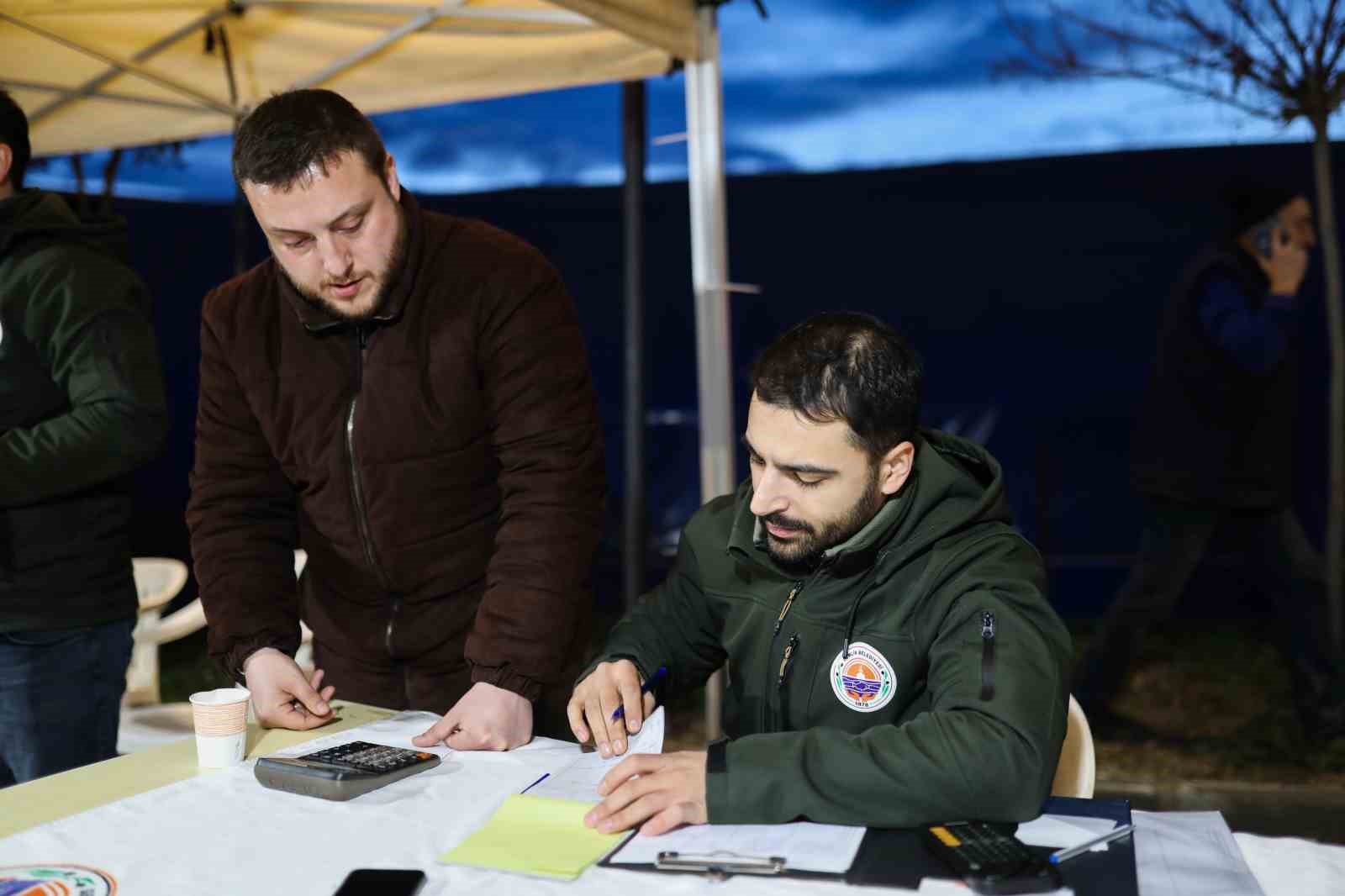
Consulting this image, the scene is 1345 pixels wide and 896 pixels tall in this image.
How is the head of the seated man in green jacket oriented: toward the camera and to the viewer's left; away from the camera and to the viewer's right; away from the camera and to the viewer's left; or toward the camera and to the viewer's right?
toward the camera and to the viewer's left

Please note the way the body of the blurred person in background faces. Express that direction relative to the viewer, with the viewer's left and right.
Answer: facing to the right of the viewer

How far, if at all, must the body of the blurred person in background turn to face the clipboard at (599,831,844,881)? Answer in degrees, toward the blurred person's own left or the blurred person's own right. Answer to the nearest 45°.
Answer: approximately 90° to the blurred person's own right

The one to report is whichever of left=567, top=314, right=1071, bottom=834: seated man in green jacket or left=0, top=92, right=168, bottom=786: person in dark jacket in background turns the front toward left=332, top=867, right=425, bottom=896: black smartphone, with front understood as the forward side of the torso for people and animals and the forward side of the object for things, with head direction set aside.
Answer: the seated man in green jacket

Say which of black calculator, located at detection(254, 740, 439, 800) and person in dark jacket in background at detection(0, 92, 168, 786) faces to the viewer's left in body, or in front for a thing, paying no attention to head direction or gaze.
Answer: the person in dark jacket in background

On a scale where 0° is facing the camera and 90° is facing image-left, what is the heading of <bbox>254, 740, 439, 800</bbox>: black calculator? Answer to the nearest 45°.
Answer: approximately 225°

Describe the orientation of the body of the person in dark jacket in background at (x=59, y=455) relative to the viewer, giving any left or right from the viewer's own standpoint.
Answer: facing to the left of the viewer
